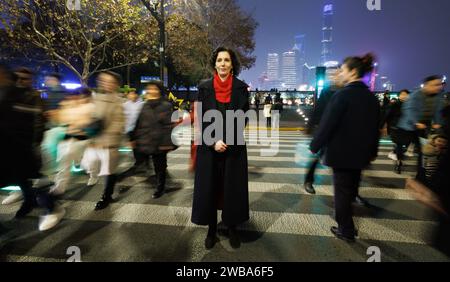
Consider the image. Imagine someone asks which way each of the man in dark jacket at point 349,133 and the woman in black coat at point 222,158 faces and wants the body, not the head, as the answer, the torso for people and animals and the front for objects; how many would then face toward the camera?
1

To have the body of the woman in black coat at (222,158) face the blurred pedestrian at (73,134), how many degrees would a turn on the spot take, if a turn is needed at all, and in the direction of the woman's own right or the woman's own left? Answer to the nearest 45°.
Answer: approximately 135° to the woman's own right

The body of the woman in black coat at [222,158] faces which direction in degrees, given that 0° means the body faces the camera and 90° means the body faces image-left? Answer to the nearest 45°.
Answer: approximately 0°

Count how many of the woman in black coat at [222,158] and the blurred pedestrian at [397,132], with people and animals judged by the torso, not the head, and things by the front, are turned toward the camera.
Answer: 1

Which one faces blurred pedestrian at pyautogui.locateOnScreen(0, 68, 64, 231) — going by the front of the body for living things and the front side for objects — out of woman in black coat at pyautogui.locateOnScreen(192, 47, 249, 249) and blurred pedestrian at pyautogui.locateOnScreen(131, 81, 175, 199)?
blurred pedestrian at pyautogui.locateOnScreen(131, 81, 175, 199)

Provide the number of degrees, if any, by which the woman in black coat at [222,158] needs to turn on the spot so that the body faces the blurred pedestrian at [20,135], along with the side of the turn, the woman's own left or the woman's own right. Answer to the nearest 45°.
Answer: approximately 90° to the woman's own right
